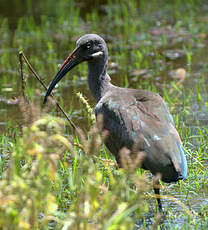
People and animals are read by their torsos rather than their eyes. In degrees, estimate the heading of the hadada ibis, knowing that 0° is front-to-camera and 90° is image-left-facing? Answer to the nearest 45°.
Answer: approximately 90°
